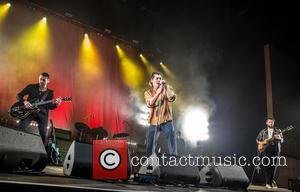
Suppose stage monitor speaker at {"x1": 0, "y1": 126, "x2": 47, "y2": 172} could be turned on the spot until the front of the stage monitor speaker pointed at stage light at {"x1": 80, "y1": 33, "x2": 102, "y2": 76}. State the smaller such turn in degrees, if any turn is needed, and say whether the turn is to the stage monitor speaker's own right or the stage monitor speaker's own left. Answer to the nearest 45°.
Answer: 0° — it already faces it

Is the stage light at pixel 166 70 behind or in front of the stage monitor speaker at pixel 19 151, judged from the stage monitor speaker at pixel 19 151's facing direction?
in front

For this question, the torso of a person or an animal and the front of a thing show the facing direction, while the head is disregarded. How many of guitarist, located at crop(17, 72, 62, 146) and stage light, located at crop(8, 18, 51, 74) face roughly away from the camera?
0

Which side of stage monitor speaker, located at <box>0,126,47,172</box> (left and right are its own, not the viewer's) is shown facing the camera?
back

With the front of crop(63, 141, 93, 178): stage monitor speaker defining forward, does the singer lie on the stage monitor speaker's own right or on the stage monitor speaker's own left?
on the stage monitor speaker's own right

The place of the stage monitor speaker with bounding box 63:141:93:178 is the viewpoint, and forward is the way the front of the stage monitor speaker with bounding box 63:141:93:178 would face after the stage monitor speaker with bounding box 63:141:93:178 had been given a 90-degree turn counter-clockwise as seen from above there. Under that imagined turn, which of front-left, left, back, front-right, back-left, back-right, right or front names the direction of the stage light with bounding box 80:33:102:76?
back-right

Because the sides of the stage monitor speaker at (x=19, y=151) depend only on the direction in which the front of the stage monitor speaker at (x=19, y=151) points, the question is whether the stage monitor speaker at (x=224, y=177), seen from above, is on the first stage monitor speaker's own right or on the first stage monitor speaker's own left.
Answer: on the first stage monitor speaker's own right

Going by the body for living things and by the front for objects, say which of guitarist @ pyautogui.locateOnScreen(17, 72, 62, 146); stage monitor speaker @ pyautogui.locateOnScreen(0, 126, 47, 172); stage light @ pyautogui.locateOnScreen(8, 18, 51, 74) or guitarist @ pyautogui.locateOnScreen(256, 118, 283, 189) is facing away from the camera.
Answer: the stage monitor speaker

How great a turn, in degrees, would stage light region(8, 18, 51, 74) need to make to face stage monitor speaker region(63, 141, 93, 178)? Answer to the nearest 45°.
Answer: approximately 45° to its left
